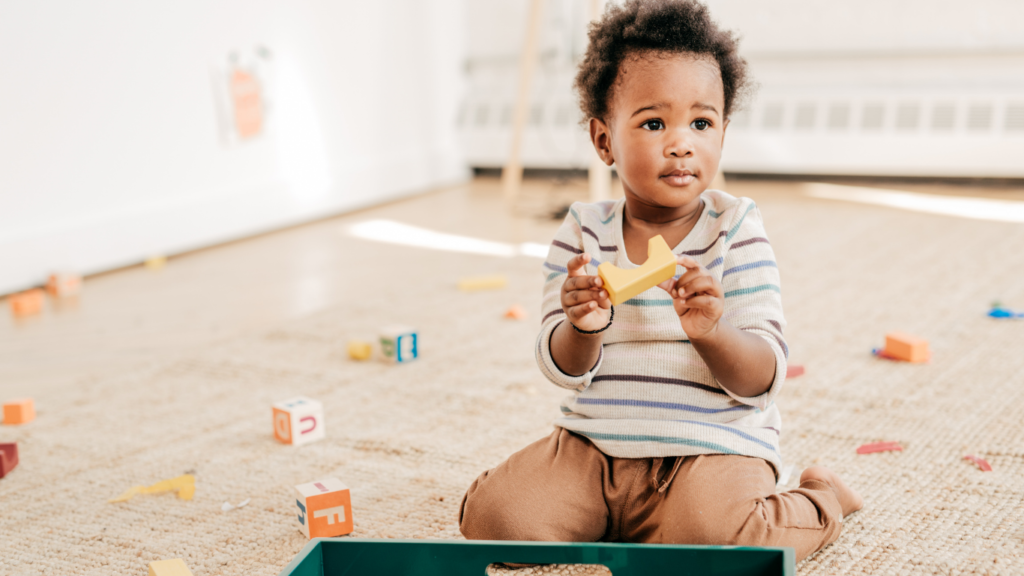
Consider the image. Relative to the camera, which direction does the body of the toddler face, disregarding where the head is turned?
toward the camera

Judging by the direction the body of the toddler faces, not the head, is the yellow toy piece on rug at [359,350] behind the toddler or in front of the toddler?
behind

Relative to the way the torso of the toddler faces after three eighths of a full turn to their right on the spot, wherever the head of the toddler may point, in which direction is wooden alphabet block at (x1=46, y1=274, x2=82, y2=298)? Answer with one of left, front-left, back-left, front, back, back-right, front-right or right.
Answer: front

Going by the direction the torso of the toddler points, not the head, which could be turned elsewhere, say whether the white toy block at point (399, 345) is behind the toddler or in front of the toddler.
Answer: behind

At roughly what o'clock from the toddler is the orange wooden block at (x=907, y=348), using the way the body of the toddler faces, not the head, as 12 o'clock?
The orange wooden block is roughly at 7 o'clock from the toddler.

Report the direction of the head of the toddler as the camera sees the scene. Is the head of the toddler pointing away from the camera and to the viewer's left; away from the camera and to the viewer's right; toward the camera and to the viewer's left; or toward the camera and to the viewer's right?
toward the camera and to the viewer's right

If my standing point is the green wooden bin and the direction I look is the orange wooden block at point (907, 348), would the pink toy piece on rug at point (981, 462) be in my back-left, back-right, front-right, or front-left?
front-right

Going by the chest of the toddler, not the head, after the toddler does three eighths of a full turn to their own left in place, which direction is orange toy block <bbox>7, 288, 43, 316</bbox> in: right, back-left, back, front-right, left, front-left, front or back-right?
left

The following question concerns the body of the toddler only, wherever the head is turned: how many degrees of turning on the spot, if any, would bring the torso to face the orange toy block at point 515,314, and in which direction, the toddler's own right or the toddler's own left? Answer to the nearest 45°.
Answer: approximately 180°

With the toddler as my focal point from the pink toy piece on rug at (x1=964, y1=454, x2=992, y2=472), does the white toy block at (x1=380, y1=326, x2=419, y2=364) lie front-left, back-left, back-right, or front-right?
front-right

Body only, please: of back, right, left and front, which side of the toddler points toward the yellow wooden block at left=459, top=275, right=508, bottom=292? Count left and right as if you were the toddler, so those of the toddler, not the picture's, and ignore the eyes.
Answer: back

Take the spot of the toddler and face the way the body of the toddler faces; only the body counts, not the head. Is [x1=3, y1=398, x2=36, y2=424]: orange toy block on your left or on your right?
on your right
